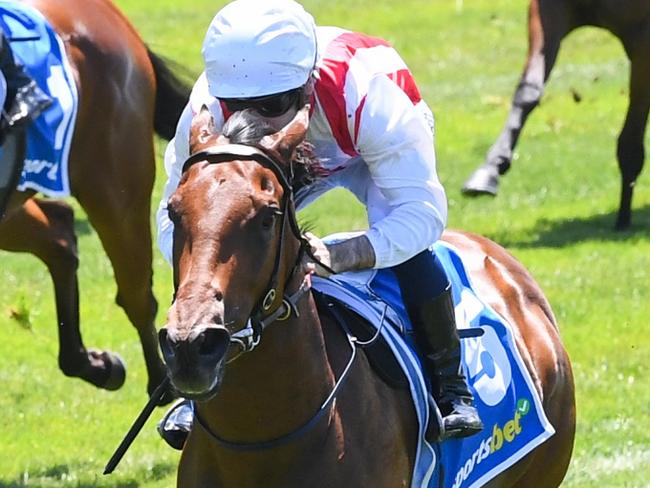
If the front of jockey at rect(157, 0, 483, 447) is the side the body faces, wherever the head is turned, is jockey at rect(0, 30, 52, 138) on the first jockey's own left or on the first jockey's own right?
on the first jockey's own right

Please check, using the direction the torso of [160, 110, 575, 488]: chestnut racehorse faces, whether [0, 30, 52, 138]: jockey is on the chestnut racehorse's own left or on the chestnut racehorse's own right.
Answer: on the chestnut racehorse's own right

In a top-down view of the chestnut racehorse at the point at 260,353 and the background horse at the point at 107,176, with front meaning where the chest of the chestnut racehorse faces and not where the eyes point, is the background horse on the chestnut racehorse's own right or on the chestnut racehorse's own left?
on the chestnut racehorse's own right

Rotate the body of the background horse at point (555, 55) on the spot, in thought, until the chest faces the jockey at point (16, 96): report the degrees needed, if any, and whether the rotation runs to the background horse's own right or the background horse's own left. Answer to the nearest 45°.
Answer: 0° — it already faces them

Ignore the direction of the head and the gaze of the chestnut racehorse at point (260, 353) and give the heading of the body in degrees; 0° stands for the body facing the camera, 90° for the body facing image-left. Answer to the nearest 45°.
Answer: approximately 45°

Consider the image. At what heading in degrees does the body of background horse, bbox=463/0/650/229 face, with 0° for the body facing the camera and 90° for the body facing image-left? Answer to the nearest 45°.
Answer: approximately 45°

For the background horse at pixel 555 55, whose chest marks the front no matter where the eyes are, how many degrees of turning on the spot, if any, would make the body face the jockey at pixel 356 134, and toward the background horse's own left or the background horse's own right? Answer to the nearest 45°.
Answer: approximately 45° to the background horse's own left
